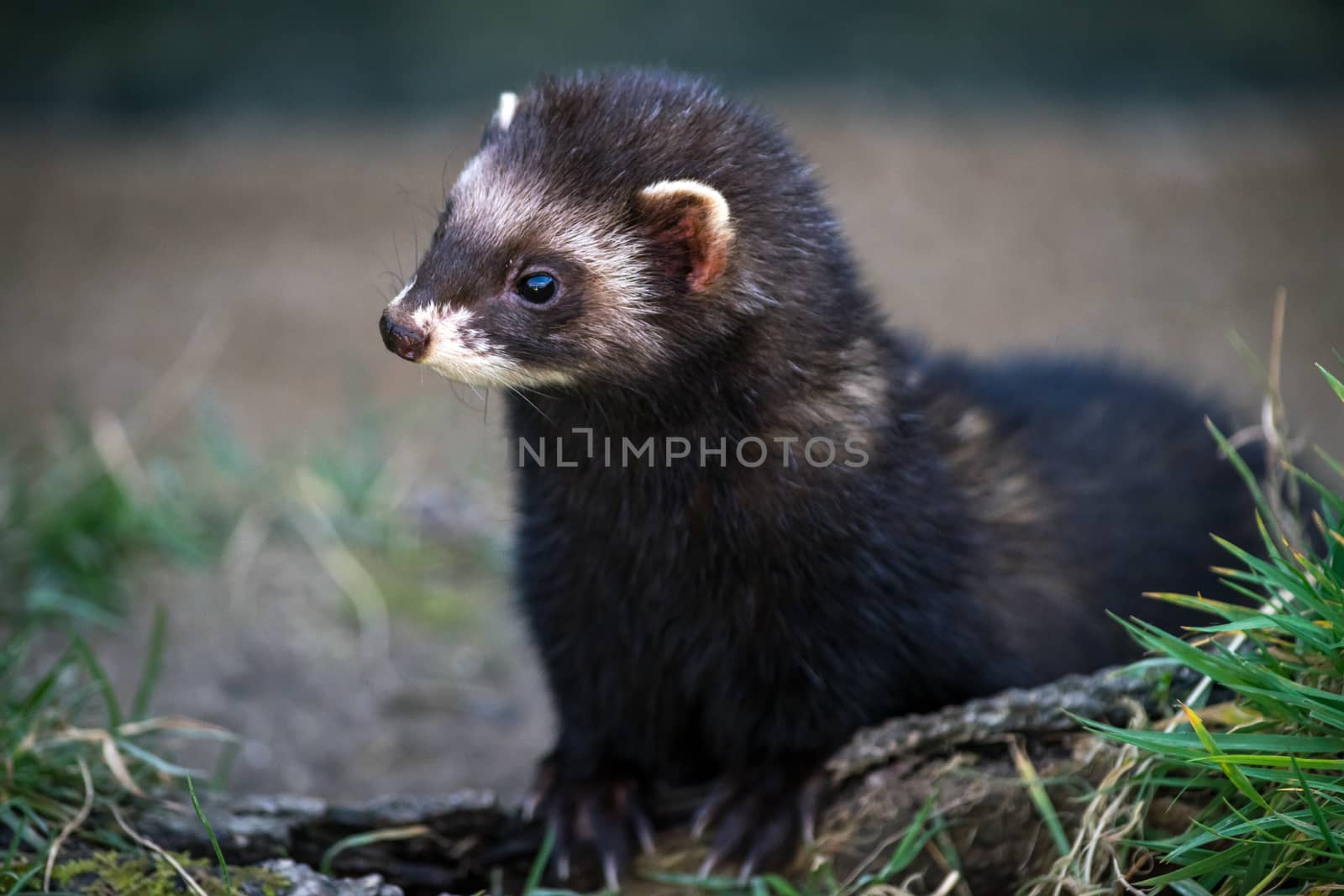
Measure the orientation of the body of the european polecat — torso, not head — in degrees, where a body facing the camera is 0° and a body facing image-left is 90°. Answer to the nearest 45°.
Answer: approximately 45°
